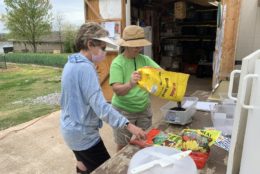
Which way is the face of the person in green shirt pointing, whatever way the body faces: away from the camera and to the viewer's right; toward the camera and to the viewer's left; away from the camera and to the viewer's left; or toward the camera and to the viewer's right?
toward the camera and to the viewer's right

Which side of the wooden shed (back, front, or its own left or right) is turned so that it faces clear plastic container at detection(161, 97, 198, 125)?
front

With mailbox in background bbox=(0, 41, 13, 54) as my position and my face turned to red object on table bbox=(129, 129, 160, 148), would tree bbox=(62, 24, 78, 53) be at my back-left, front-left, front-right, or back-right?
front-left

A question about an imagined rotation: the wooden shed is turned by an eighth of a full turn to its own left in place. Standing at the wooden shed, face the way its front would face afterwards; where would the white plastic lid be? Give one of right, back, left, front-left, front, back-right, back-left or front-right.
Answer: front-right

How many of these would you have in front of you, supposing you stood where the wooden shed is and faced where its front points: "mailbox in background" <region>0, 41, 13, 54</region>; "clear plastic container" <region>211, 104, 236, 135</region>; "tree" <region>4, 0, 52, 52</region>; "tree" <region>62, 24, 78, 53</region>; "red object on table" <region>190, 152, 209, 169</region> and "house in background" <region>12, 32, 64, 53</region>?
2

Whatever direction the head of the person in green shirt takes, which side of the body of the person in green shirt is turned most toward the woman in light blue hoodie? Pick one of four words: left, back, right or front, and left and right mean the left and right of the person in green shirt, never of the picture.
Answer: right

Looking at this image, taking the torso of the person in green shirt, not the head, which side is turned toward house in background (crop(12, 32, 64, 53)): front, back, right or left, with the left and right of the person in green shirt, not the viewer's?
back

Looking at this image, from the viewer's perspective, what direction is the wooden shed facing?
toward the camera

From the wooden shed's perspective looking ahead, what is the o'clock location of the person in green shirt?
The person in green shirt is roughly at 12 o'clock from the wooden shed.

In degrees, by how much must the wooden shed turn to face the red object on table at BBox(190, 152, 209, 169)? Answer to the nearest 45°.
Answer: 0° — it already faces it

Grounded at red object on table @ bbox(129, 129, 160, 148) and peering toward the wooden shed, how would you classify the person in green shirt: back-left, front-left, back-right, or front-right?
front-left

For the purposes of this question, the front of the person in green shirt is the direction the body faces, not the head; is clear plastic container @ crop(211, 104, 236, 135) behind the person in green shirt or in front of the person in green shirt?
in front

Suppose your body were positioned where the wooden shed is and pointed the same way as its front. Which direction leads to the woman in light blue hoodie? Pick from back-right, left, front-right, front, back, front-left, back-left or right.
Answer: front

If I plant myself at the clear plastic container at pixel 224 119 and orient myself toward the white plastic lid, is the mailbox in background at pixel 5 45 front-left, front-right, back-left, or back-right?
back-right

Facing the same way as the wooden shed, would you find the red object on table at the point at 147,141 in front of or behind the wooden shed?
in front

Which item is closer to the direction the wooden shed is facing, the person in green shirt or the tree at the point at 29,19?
the person in green shirt
